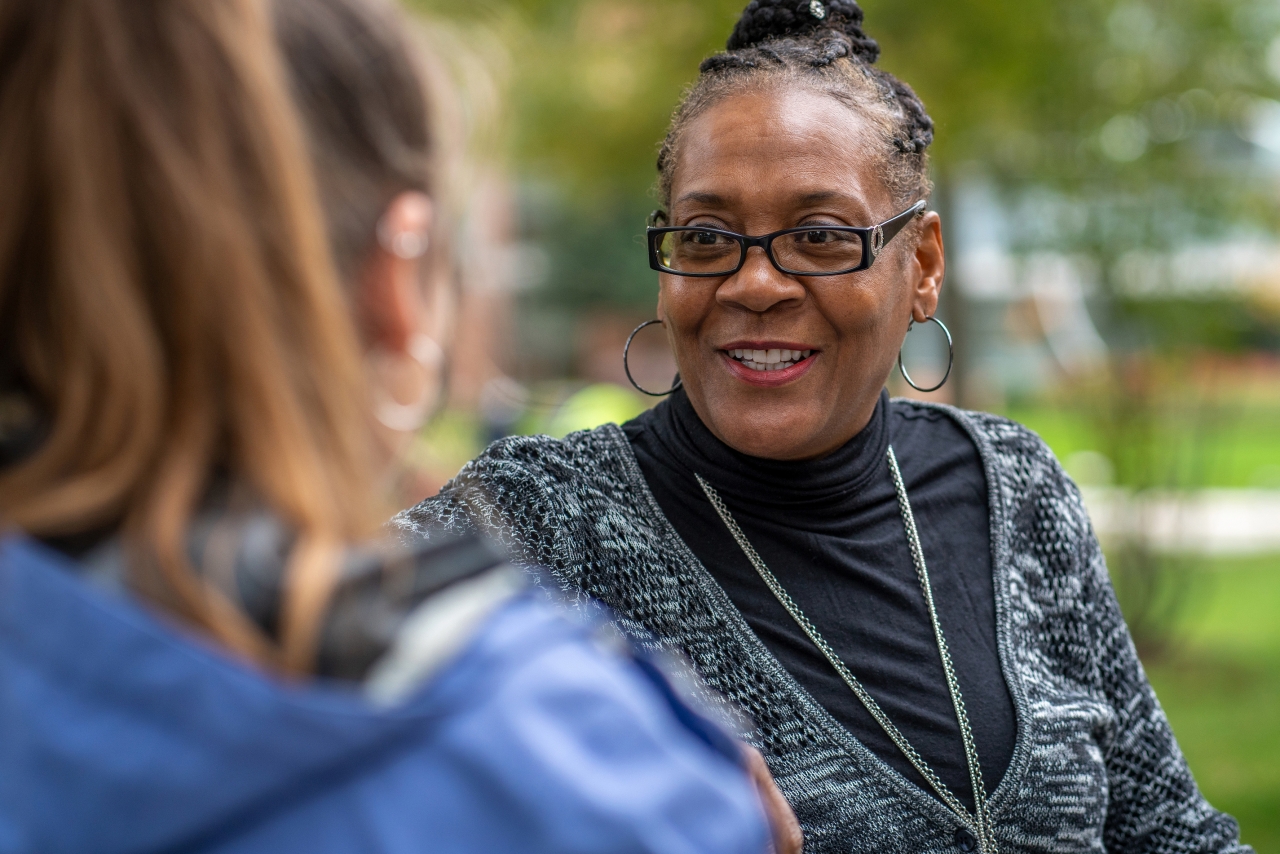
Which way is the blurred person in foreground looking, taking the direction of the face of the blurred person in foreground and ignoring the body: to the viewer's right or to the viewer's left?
to the viewer's right

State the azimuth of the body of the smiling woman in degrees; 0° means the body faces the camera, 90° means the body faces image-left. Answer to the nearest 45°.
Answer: approximately 0°

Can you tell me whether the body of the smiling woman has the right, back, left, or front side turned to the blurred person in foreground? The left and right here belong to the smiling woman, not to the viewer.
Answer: front
